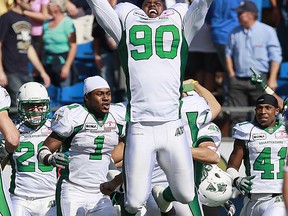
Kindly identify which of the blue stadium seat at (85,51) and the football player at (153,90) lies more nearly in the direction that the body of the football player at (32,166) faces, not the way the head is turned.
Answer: the football player

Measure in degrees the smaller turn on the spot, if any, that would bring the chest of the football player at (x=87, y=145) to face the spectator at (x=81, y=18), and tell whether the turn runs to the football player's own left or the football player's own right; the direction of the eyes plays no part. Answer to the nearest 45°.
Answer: approximately 135° to the football player's own left

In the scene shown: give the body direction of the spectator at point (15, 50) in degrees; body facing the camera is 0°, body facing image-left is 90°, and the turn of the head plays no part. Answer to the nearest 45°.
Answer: approximately 315°

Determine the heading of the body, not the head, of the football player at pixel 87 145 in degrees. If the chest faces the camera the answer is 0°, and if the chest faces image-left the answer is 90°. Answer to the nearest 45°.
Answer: approximately 315°

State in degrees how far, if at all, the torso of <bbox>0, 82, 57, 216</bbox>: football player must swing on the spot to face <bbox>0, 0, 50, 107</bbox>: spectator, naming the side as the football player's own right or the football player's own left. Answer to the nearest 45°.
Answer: approximately 180°

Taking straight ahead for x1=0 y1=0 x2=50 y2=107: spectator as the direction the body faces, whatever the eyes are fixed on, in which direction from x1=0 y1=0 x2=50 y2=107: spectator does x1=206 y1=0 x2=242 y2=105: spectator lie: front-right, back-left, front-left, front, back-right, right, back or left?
front-left

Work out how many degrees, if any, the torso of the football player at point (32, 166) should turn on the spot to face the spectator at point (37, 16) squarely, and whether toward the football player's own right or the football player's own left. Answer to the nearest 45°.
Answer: approximately 180°

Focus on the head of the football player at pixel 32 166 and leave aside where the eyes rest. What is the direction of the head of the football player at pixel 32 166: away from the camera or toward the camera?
toward the camera

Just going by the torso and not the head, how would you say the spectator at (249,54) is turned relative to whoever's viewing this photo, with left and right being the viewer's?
facing the viewer and to the left of the viewer

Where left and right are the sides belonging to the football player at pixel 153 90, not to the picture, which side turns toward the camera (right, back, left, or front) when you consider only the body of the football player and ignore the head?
front
